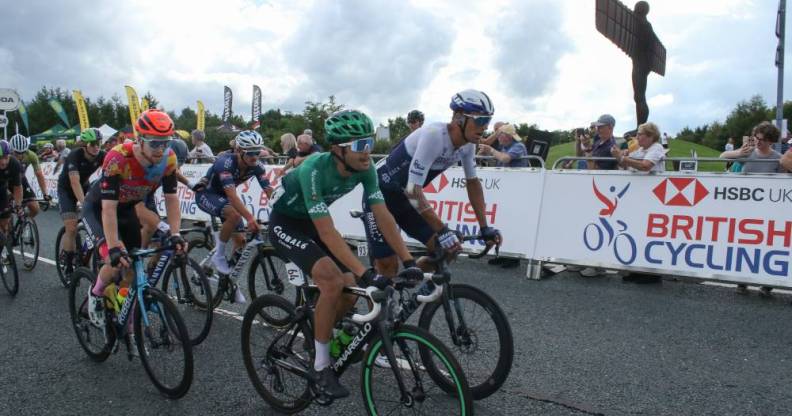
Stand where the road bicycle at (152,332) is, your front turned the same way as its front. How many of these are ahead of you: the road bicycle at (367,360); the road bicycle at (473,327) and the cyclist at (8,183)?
2

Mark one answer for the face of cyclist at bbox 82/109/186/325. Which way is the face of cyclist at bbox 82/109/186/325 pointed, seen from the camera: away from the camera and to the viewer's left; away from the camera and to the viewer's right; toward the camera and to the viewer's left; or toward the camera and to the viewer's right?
toward the camera and to the viewer's right

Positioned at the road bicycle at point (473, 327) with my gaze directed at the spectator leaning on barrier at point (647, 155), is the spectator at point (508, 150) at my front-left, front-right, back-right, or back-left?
front-left

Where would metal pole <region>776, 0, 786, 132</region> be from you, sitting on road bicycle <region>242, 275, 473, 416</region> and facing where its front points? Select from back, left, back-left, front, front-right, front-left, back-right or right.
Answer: left

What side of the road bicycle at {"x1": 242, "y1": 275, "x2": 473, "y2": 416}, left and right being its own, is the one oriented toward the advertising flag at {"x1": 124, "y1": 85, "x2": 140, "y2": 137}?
back

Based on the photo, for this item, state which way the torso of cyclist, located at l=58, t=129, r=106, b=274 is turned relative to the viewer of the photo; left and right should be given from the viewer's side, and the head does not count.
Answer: facing the viewer and to the right of the viewer

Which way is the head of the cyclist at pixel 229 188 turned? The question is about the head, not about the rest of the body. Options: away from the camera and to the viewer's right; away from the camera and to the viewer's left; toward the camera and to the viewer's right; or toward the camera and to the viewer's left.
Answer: toward the camera and to the viewer's right

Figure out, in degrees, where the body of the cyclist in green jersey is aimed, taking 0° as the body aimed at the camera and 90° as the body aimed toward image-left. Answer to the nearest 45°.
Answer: approximately 315°

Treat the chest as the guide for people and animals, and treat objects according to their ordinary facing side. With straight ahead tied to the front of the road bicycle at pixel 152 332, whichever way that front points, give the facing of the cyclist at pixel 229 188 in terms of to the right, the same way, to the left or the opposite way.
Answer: the same way

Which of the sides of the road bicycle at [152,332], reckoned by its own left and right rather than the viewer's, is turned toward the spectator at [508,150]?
left

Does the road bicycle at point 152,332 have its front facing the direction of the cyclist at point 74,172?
no

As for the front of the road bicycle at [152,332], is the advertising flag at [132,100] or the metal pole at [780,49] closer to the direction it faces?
the metal pole

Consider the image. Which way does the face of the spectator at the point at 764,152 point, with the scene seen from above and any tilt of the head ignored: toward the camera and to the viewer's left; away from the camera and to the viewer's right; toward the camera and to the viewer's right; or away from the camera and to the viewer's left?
toward the camera and to the viewer's left

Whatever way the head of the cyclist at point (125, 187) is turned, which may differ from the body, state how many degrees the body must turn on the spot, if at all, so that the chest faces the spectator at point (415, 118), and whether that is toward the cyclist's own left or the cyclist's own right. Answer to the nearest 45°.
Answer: approximately 90° to the cyclist's own left
